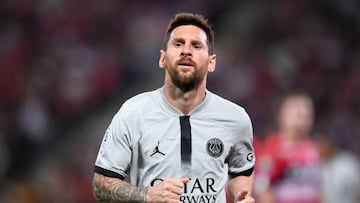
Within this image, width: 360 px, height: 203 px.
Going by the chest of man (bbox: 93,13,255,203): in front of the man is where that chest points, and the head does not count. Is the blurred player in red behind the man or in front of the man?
behind

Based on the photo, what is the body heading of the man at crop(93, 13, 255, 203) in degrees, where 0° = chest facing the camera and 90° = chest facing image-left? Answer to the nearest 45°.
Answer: approximately 0°
